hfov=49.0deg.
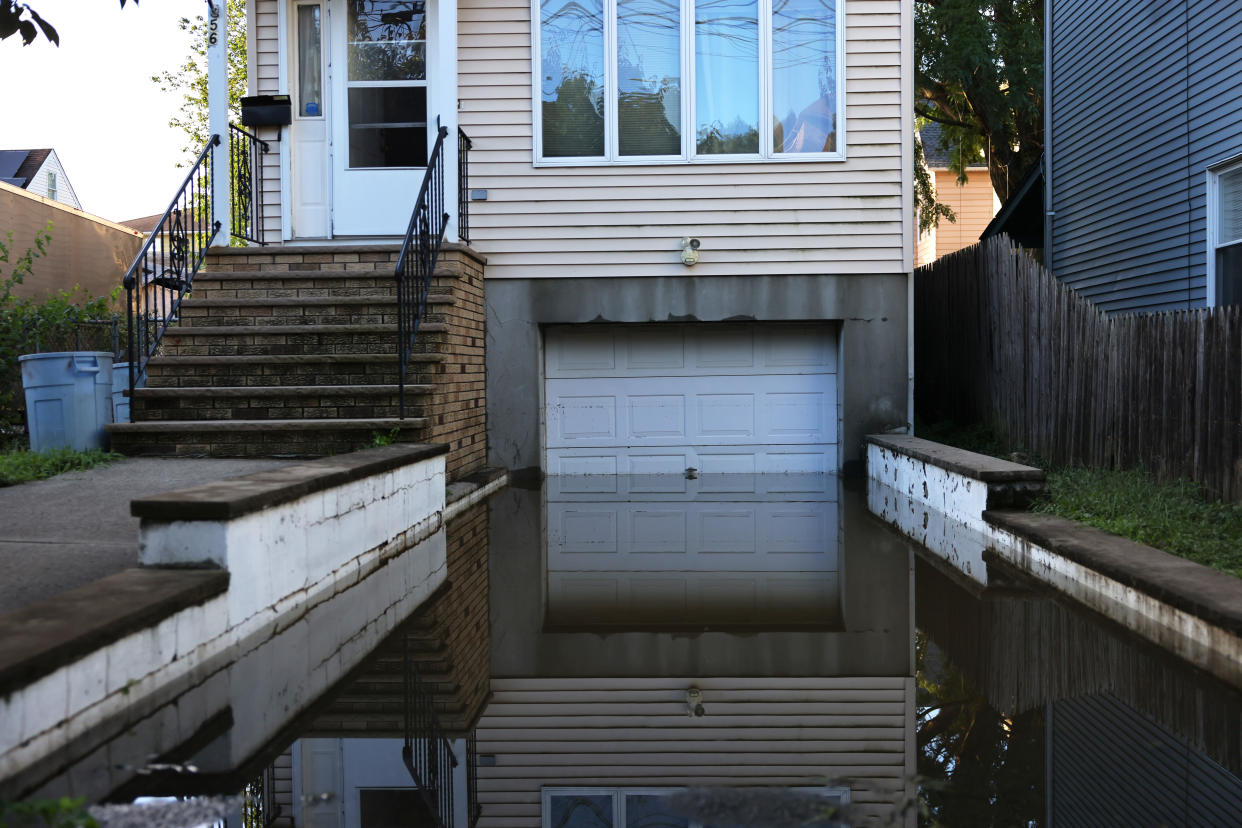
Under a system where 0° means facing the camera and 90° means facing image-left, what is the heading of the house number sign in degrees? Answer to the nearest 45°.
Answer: approximately 0°

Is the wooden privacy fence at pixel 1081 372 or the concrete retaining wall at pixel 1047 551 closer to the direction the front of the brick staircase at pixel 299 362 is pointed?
the concrete retaining wall

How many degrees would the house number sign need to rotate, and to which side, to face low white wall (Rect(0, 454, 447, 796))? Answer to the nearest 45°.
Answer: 0° — it already faces it

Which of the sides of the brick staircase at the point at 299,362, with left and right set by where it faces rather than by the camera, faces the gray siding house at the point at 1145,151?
left

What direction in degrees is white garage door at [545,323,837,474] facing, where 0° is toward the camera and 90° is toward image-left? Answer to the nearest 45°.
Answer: approximately 0°

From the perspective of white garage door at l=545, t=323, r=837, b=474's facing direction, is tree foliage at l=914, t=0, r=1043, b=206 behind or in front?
behind

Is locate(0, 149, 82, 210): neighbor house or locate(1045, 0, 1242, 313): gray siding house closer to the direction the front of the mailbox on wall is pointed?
the gray siding house
